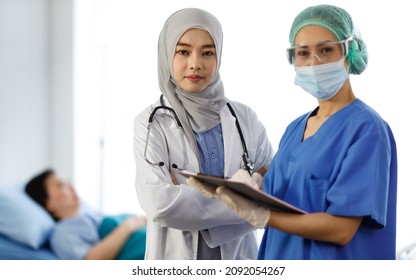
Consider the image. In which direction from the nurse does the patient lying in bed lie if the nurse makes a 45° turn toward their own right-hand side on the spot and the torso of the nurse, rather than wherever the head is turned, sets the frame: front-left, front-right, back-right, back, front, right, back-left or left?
front-right

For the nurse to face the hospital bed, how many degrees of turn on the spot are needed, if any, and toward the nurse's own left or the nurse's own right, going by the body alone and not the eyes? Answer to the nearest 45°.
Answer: approximately 90° to the nurse's own right

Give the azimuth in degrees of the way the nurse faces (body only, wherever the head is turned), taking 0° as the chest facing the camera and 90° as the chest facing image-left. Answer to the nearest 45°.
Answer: approximately 45°
